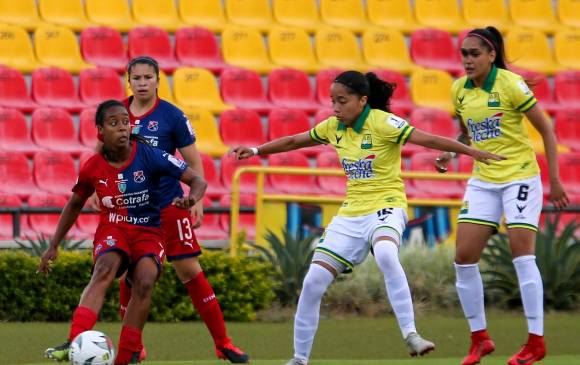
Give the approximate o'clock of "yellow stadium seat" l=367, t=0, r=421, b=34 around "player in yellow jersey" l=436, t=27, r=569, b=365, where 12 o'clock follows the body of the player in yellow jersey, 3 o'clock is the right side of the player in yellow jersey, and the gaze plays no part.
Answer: The yellow stadium seat is roughly at 4 o'clock from the player in yellow jersey.

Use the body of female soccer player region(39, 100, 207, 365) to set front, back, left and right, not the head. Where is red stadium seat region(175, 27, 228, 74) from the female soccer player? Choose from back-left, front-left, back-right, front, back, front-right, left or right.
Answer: back

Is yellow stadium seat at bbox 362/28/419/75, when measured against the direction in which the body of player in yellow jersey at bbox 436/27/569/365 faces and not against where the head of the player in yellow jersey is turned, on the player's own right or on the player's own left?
on the player's own right

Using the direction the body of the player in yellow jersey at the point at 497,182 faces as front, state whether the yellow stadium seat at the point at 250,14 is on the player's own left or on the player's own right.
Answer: on the player's own right

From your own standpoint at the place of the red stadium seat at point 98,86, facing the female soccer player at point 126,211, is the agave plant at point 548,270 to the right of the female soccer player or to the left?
left

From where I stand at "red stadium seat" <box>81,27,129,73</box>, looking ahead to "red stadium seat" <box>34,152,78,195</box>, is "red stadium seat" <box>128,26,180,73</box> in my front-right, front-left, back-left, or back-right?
back-left

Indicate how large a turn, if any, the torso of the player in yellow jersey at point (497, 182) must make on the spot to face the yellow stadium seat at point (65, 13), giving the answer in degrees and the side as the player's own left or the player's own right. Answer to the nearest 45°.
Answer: approximately 90° to the player's own right

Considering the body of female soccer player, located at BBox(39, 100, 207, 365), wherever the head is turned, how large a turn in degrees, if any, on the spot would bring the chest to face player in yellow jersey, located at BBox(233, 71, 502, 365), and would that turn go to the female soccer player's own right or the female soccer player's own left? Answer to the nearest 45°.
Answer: approximately 90° to the female soccer player's own left

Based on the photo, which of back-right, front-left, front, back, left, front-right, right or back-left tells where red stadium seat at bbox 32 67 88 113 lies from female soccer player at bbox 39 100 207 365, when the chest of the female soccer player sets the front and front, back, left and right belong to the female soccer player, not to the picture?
back

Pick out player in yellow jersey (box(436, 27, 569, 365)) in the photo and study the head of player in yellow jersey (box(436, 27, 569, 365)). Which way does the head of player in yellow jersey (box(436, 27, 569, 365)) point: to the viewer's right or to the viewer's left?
to the viewer's left

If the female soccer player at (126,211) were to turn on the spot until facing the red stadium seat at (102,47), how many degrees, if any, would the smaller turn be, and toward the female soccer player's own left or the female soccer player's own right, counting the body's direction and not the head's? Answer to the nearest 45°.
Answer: approximately 180°

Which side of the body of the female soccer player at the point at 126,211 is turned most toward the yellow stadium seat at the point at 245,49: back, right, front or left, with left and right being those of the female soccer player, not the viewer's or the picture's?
back

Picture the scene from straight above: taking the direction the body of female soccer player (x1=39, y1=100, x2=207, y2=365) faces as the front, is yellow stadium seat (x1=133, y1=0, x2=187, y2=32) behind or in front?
behind
